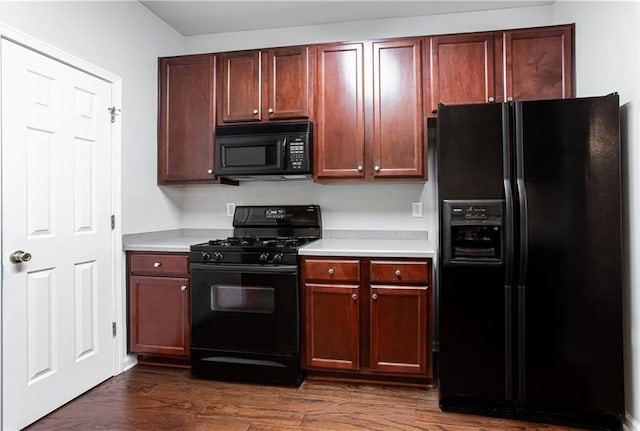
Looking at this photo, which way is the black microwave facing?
toward the camera

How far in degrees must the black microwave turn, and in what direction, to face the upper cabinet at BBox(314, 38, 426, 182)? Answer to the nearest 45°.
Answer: approximately 90° to its left

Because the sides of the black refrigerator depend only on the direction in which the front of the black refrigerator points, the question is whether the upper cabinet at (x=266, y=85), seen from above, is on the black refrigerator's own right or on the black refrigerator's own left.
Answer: on the black refrigerator's own right

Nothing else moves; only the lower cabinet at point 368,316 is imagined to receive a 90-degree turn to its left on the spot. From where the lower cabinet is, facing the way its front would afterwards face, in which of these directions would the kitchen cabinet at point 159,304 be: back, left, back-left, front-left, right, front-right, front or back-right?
back

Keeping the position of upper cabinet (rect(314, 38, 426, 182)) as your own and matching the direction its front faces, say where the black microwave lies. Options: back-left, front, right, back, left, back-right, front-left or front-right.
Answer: right

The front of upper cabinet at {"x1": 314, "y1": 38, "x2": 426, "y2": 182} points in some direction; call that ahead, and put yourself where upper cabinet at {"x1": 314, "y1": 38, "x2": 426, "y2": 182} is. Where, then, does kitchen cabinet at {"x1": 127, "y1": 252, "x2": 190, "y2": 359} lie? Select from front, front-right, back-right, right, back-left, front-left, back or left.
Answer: right

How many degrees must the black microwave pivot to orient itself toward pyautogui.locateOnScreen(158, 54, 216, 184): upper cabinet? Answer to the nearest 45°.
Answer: approximately 135° to its right

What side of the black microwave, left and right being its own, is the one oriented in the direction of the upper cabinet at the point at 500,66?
left

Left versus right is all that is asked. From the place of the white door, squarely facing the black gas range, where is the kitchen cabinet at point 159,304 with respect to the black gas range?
left

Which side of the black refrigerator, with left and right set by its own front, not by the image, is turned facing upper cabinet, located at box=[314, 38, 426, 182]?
right

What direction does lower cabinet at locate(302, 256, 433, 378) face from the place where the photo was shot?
facing the viewer

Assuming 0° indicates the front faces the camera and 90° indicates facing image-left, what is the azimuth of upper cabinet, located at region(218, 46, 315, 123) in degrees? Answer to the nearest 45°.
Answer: approximately 0°

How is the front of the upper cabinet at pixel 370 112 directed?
toward the camera
